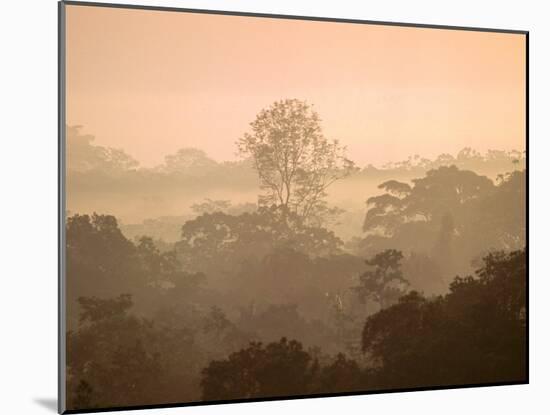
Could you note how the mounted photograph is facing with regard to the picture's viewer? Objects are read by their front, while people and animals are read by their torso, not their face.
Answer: facing the viewer and to the right of the viewer
